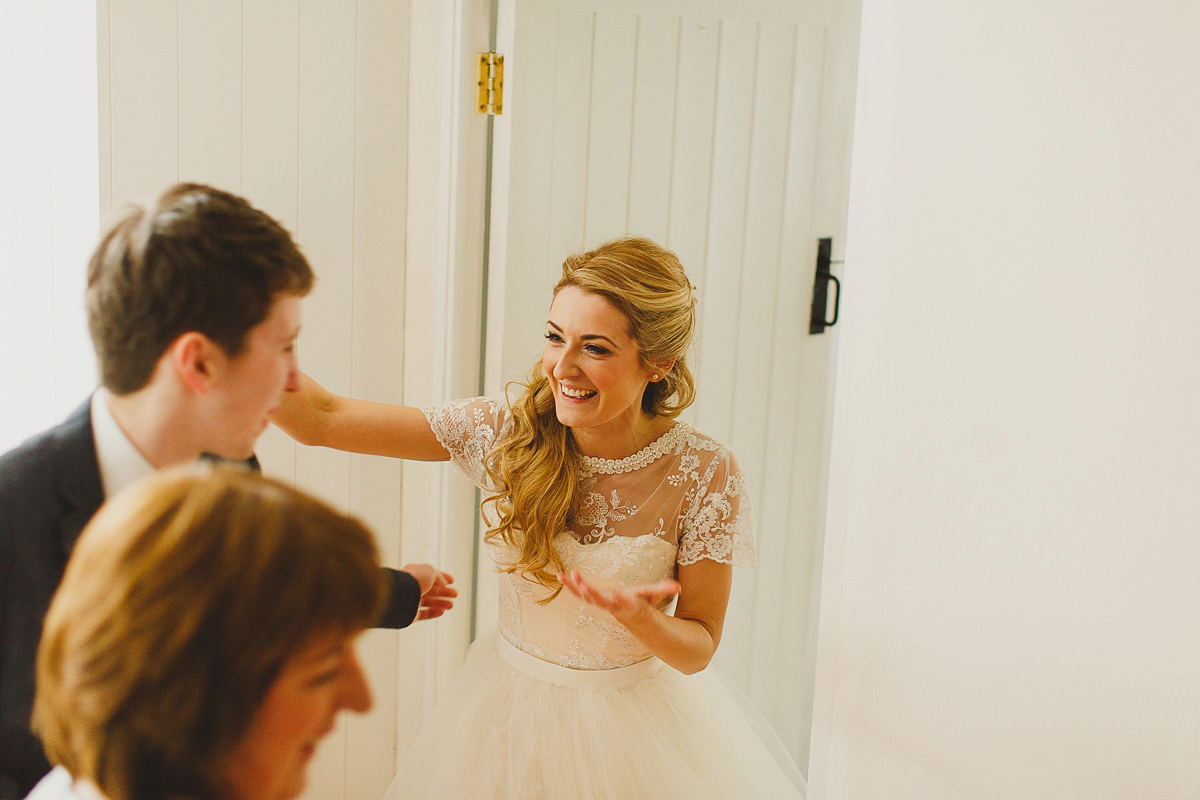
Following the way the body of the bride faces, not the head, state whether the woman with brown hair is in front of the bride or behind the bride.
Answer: in front

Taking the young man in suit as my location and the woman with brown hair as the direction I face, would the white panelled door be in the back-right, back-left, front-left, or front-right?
back-left

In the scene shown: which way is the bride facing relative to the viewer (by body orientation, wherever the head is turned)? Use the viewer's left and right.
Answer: facing the viewer and to the left of the viewer

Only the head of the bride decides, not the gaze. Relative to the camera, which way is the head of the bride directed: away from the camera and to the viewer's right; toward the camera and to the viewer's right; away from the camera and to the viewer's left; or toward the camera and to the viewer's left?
toward the camera and to the viewer's left

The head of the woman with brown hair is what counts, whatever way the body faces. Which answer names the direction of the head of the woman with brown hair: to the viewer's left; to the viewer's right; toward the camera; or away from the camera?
to the viewer's right

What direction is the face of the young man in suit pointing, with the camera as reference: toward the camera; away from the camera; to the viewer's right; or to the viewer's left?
to the viewer's right
